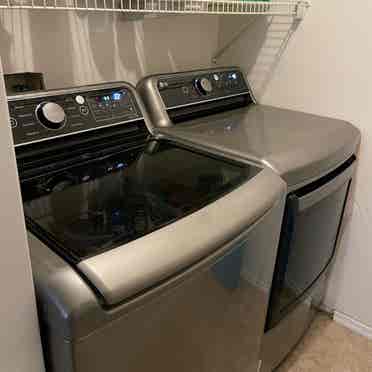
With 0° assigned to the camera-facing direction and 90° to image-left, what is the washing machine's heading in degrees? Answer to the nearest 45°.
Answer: approximately 315°
